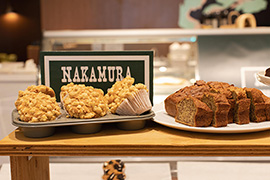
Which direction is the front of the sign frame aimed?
toward the camera
